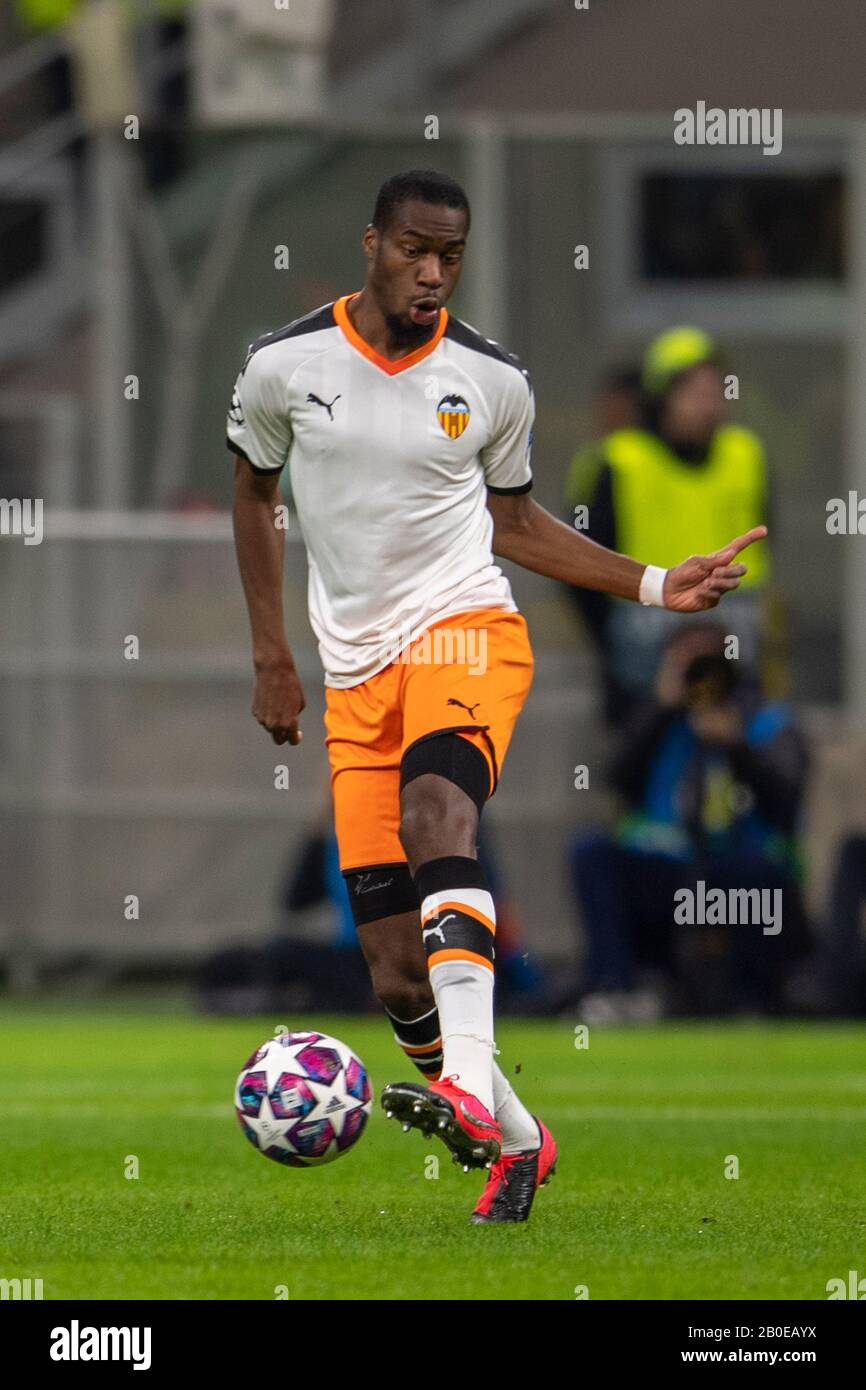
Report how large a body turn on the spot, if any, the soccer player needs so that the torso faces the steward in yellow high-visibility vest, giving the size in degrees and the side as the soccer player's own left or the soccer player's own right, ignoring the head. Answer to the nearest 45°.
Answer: approximately 180°

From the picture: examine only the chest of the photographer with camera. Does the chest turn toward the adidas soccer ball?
yes

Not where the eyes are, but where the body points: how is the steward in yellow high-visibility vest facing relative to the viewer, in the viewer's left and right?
facing the viewer and to the right of the viewer

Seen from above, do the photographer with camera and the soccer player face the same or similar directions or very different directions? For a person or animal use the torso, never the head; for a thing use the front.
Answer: same or similar directions

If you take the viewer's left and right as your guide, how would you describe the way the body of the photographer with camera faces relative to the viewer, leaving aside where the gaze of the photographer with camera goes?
facing the viewer

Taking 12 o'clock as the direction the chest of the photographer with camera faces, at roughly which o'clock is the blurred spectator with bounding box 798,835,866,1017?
The blurred spectator is roughly at 9 o'clock from the photographer with camera.

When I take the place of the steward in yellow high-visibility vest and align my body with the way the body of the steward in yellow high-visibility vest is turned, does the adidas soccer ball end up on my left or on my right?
on my right

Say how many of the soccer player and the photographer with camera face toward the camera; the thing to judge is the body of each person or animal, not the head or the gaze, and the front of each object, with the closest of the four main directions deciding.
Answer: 2

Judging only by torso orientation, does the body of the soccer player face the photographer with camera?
no

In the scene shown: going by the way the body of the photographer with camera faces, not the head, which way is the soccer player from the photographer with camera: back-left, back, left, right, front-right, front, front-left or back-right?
front

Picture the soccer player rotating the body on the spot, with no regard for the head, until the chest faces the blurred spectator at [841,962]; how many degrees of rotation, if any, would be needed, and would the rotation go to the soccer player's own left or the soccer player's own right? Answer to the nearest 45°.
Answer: approximately 180°
